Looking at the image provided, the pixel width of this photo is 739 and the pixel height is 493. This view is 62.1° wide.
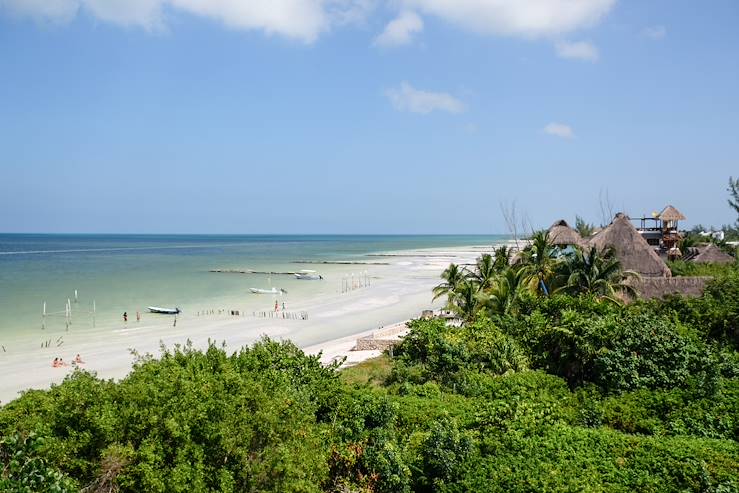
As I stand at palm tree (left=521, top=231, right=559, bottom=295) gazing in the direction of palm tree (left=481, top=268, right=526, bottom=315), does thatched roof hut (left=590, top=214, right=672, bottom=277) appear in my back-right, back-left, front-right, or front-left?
back-left

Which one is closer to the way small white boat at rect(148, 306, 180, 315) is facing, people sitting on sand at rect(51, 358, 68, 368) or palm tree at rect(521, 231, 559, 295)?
the people sitting on sand

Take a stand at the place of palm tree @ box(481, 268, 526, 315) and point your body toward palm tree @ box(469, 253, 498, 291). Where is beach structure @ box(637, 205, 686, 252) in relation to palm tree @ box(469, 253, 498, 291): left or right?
right

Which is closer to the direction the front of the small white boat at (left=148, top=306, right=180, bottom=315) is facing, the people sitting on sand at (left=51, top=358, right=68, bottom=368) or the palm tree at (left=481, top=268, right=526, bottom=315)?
the people sitting on sand

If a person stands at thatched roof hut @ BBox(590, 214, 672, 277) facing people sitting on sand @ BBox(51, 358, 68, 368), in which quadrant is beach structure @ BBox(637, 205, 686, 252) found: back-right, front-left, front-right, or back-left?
back-right

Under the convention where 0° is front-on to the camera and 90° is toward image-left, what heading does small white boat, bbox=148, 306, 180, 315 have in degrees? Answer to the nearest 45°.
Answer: approximately 90°

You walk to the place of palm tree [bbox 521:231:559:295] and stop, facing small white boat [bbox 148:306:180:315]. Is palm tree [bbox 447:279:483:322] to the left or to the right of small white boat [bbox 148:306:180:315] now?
left

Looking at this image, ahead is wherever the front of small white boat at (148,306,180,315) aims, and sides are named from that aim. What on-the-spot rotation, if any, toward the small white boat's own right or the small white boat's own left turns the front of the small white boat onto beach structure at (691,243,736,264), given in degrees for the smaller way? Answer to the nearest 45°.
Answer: approximately 135° to the small white boat's own right

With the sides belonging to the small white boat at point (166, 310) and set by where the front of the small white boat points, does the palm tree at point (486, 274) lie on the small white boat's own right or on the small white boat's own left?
on the small white boat's own left

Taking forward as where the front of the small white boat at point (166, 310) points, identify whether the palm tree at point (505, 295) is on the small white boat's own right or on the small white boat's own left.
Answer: on the small white boat's own left
